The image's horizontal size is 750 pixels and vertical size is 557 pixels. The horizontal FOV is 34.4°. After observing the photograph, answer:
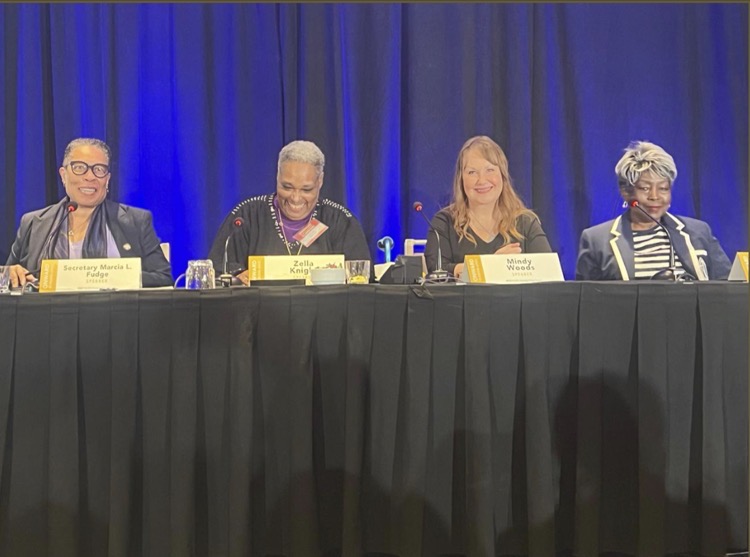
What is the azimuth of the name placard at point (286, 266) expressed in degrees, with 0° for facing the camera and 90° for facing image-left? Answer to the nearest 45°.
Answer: approximately 0°

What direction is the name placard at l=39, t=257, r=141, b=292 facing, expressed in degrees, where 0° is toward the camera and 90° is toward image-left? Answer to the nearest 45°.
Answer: approximately 0°

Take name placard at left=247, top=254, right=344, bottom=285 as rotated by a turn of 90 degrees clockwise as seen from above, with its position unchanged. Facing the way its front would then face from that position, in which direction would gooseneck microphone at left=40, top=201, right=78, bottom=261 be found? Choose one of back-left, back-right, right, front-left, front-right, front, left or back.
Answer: front-right

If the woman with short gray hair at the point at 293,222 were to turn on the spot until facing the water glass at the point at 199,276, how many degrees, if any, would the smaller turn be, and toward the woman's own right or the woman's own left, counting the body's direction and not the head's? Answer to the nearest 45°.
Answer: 0° — they already face it

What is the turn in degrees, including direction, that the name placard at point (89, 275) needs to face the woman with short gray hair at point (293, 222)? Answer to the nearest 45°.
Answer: approximately 135° to its left

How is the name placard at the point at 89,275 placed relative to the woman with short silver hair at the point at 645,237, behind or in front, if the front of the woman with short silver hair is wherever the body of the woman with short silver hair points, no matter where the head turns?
in front

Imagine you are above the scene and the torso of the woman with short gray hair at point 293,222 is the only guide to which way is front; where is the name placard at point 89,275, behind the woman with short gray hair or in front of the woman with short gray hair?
in front
